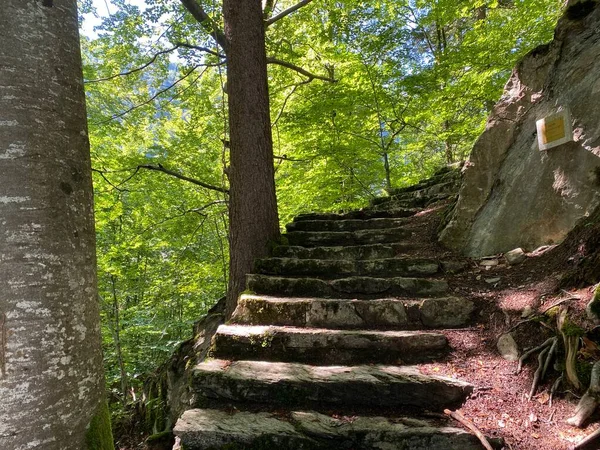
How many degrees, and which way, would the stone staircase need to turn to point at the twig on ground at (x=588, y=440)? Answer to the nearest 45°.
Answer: approximately 45° to its left

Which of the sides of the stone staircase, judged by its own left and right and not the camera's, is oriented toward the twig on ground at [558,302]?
left

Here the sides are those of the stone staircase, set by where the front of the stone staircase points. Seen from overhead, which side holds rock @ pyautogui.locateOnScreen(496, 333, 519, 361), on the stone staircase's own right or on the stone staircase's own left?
on the stone staircase's own left

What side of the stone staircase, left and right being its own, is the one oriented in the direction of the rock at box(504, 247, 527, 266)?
left

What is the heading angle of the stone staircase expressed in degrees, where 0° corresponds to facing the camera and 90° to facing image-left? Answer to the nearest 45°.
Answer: approximately 0°
